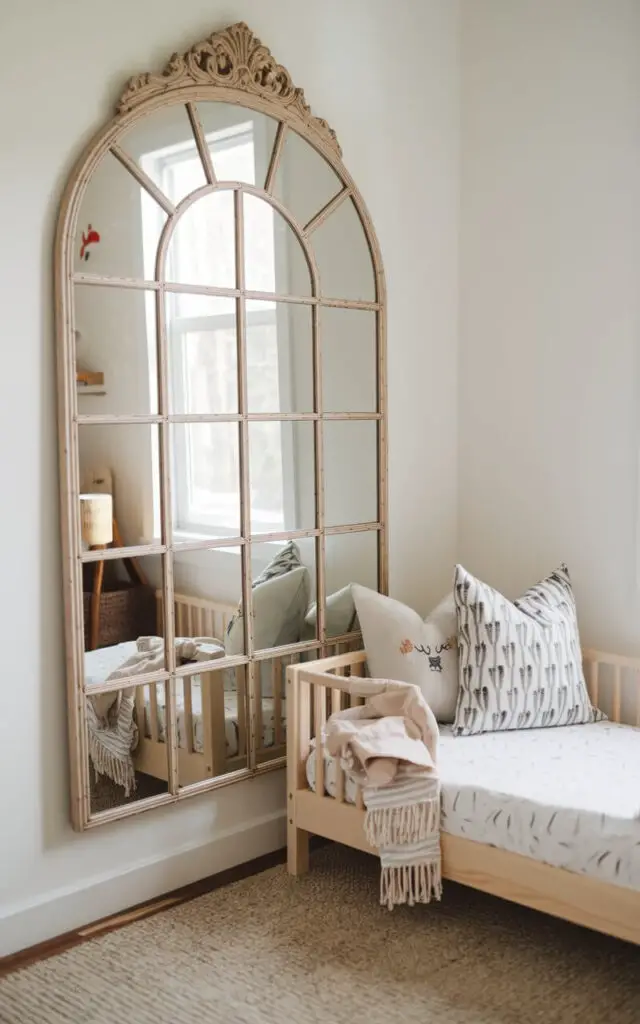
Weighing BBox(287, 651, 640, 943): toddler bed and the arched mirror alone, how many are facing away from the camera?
0

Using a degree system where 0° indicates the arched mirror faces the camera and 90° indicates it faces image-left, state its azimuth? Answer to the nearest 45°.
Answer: approximately 315°

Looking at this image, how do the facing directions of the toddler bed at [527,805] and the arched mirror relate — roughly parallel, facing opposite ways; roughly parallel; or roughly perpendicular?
roughly parallel
